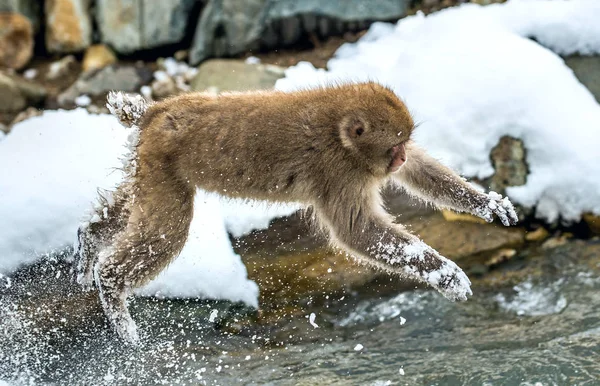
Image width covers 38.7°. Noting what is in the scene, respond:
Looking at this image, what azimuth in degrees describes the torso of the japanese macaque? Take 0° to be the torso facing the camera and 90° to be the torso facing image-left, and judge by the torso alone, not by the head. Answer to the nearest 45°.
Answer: approximately 270°

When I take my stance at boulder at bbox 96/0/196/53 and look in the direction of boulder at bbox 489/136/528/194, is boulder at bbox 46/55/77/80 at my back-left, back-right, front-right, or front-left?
back-right

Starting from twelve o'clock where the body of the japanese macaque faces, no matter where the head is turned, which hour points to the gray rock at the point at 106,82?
The gray rock is roughly at 8 o'clock from the japanese macaque.

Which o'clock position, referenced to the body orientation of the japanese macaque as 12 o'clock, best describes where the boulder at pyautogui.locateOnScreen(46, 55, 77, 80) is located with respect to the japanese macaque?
The boulder is roughly at 8 o'clock from the japanese macaque.

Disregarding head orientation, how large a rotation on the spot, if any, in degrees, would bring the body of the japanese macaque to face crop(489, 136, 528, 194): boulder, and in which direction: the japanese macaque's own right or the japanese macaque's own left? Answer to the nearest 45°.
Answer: approximately 45° to the japanese macaque's own left

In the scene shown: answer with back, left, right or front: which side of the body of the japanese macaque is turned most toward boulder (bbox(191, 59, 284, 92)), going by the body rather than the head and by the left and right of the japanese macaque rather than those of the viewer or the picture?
left

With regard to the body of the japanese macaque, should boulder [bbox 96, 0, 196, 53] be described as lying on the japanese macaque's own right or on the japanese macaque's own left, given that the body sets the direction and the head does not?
on the japanese macaque's own left

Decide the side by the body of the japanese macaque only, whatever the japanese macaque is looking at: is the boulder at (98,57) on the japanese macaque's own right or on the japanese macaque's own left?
on the japanese macaque's own left

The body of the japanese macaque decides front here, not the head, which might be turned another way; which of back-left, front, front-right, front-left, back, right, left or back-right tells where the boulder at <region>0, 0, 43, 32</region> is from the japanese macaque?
back-left

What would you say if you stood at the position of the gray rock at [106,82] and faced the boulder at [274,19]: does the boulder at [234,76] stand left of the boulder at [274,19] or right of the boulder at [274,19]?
right

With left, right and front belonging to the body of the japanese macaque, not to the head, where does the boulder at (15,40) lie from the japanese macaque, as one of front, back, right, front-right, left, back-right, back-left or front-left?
back-left
